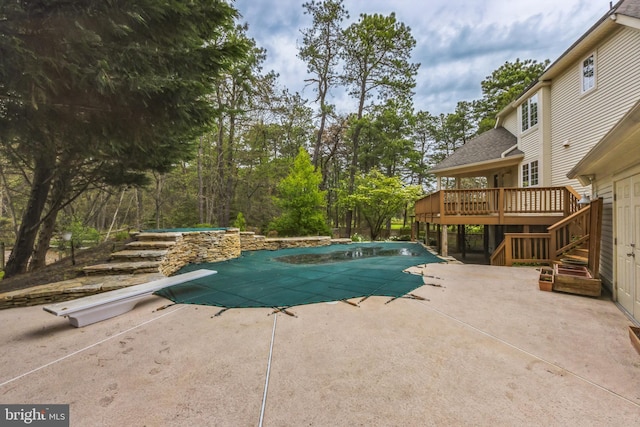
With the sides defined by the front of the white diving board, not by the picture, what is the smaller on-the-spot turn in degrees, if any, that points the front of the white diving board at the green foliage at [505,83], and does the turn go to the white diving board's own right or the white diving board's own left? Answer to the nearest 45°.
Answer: approximately 45° to the white diving board's own right

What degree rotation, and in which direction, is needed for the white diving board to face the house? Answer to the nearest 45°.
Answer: approximately 45° to its right

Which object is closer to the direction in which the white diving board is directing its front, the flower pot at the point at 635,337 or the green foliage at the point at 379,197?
the green foliage

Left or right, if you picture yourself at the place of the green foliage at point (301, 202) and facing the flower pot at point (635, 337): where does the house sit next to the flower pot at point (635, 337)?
left

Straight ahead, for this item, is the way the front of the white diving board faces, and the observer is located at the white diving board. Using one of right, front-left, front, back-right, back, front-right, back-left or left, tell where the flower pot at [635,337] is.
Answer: right

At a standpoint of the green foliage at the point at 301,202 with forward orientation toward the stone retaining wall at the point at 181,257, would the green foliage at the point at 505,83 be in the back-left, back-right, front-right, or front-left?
back-left

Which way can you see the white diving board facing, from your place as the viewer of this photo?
facing away from the viewer and to the right of the viewer

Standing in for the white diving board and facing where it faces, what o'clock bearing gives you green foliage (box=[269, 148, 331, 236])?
The green foliage is roughly at 12 o'clock from the white diving board.

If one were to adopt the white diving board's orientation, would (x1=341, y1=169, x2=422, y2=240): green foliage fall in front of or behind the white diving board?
in front

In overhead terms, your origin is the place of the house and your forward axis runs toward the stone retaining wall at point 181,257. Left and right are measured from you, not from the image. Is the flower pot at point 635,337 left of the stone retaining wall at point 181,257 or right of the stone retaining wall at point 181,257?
left

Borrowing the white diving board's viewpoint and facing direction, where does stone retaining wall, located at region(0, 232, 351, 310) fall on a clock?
The stone retaining wall is roughly at 11 o'clock from the white diving board.

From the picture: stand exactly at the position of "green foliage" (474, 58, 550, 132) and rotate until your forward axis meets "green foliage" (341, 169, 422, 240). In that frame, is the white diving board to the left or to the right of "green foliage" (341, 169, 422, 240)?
left
